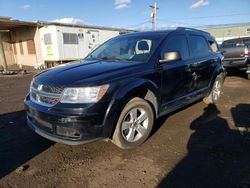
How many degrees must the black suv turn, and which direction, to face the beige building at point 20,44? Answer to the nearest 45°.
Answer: approximately 90° to its right

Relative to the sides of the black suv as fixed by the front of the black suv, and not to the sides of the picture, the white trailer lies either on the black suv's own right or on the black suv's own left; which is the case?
on the black suv's own right

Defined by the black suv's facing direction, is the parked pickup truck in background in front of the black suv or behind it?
behind

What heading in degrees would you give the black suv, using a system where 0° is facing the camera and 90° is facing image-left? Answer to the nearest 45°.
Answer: approximately 45°
